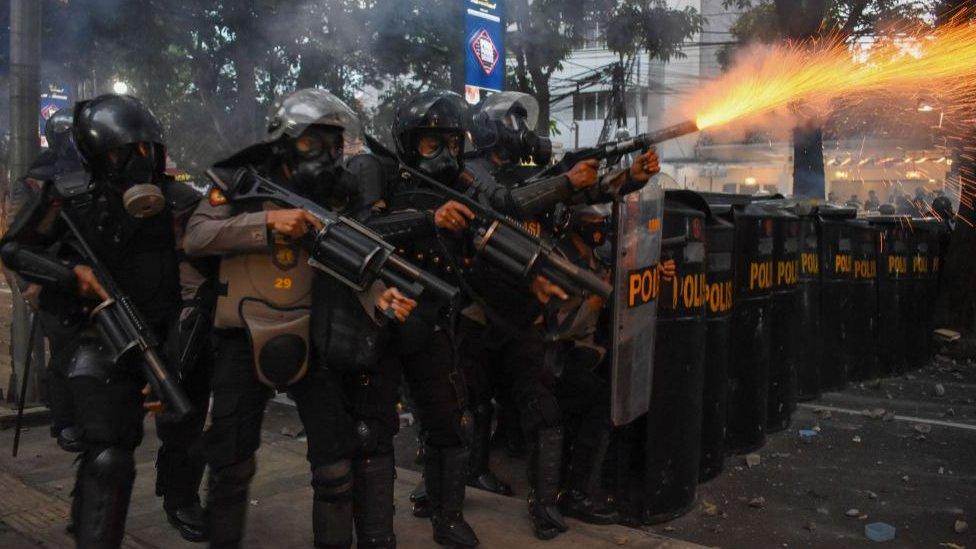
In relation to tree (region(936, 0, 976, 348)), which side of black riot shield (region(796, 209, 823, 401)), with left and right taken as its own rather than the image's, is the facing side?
left

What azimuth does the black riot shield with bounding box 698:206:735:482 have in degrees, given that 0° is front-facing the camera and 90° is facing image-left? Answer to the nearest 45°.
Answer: approximately 315°

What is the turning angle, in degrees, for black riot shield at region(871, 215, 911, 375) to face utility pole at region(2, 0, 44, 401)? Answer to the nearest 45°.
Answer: approximately 90° to its right

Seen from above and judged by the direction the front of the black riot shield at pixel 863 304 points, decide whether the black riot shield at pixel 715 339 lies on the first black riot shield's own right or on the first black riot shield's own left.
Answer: on the first black riot shield's own right

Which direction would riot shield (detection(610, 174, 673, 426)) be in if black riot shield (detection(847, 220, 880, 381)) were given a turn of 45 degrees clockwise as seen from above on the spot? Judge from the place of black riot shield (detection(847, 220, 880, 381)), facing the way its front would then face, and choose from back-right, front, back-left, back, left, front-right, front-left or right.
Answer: front

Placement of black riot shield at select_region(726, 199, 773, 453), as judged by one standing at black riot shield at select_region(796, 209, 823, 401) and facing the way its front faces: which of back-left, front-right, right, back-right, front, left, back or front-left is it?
front-right

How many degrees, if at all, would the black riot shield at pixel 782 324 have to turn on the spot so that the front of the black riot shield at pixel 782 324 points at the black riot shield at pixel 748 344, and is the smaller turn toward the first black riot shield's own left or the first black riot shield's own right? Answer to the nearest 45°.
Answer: approximately 45° to the first black riot shield's own right

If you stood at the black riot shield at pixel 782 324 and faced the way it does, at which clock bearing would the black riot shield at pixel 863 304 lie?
the black riot shield at pixel 863 304 is roughly at 8 o'clock from the black riot shield at pixel 782 324.

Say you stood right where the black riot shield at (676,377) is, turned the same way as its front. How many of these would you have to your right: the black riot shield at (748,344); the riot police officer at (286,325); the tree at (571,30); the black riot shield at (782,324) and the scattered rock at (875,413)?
1

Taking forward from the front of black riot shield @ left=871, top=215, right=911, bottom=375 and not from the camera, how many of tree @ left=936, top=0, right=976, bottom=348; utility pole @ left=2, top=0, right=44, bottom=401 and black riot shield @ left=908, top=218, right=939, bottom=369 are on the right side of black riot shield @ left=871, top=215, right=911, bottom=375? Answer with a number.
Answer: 1
